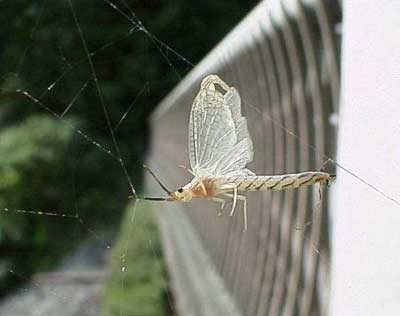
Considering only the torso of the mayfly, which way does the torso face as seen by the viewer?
to the viewer's left

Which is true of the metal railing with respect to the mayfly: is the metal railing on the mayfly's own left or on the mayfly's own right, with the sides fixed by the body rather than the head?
on the mayfly's own right
